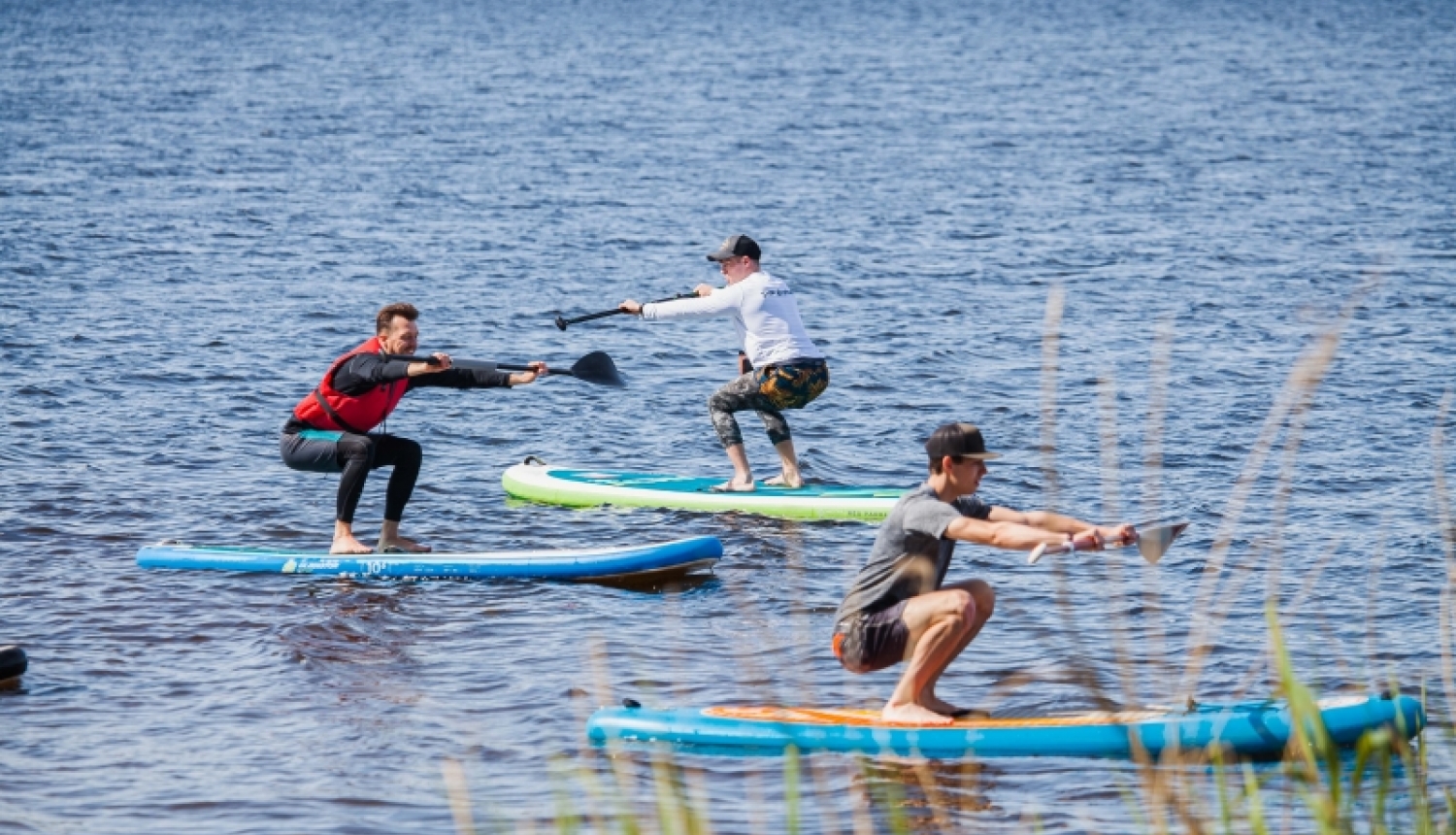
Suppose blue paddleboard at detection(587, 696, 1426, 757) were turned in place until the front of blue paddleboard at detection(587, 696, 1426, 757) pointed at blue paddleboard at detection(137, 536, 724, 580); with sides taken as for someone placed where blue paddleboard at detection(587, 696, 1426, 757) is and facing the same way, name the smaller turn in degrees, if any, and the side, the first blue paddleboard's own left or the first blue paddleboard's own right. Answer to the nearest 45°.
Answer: approximately 135° to the first blue paddleboard's own left

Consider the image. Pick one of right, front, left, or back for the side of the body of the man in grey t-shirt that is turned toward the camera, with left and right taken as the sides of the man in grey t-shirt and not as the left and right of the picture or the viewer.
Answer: right

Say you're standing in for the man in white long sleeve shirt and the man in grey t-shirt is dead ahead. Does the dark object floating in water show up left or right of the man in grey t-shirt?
right

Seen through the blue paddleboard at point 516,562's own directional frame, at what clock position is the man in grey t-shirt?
The man in grey t-shirt is roughly at 2 o'clock from the blue paddleboard.

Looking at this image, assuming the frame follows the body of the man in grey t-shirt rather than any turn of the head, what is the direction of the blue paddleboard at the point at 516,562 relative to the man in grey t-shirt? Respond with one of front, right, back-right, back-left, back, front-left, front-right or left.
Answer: back-left

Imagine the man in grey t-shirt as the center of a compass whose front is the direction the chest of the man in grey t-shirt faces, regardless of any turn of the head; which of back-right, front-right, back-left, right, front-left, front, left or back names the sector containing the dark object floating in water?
back

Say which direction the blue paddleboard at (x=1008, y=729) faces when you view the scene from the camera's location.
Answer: facing to the right of the viewer

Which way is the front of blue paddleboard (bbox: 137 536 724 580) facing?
to the viewer's right

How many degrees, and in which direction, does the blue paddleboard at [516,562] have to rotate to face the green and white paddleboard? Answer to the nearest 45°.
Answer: approximately 45° to its left

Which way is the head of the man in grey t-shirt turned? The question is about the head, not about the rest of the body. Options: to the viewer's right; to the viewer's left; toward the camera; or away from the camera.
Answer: to the viewer's right
